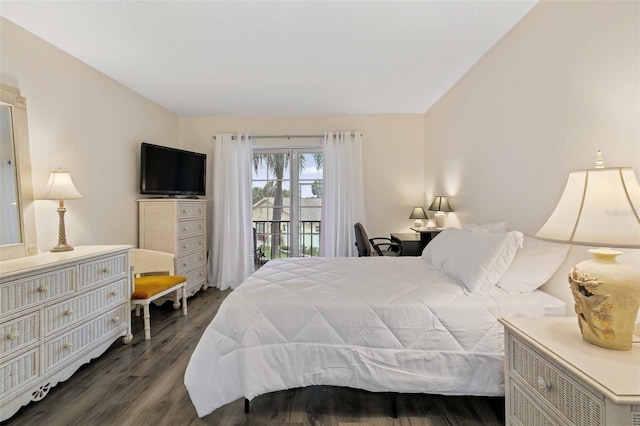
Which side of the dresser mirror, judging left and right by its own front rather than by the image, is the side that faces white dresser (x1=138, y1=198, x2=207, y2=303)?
left

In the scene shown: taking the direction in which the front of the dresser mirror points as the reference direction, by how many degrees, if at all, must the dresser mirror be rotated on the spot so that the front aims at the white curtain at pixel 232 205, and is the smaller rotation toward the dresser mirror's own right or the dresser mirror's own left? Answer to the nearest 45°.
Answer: approximately 45° to the dresser mirror's own left

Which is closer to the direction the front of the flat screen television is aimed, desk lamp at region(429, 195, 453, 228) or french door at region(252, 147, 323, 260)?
the desk lamp

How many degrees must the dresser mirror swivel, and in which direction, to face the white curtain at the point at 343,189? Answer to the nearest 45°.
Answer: approximately 45° to its left

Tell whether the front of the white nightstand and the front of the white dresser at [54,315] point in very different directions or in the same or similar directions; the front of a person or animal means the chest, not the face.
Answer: very different directions

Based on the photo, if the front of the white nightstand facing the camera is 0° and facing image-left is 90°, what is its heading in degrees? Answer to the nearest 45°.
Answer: approximately 45°

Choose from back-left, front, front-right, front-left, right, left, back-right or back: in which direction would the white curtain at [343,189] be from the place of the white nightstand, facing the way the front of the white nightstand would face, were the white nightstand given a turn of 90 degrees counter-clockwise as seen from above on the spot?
back

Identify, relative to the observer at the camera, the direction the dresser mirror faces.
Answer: facing the viewer and to the right of the viewer

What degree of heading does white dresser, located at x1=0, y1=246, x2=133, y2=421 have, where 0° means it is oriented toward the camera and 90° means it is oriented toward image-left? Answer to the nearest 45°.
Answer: approximately 315°

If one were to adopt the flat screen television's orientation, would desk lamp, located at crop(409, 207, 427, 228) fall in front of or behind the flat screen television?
in front

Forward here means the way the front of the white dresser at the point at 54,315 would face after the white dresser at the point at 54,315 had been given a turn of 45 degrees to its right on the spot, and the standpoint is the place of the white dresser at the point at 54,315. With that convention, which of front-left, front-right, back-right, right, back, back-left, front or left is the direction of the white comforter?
front-left

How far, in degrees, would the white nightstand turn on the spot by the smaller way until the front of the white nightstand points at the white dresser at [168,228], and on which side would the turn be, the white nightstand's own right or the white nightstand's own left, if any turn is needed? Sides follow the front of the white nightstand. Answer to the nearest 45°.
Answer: approximately 45° to the white nightstand's own right

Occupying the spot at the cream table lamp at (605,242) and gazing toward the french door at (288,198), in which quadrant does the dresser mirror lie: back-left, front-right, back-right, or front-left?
front-left

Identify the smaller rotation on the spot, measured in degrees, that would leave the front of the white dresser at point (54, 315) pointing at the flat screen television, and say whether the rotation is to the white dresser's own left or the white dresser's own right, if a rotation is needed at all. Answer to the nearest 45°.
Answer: approximately 90° to the white dresser's own left

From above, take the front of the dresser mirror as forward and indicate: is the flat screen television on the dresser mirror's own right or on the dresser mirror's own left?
on the dresser mirror's own left

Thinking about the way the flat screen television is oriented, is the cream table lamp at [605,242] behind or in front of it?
in front

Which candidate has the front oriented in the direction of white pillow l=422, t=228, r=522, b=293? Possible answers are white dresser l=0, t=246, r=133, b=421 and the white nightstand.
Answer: the white dresser
